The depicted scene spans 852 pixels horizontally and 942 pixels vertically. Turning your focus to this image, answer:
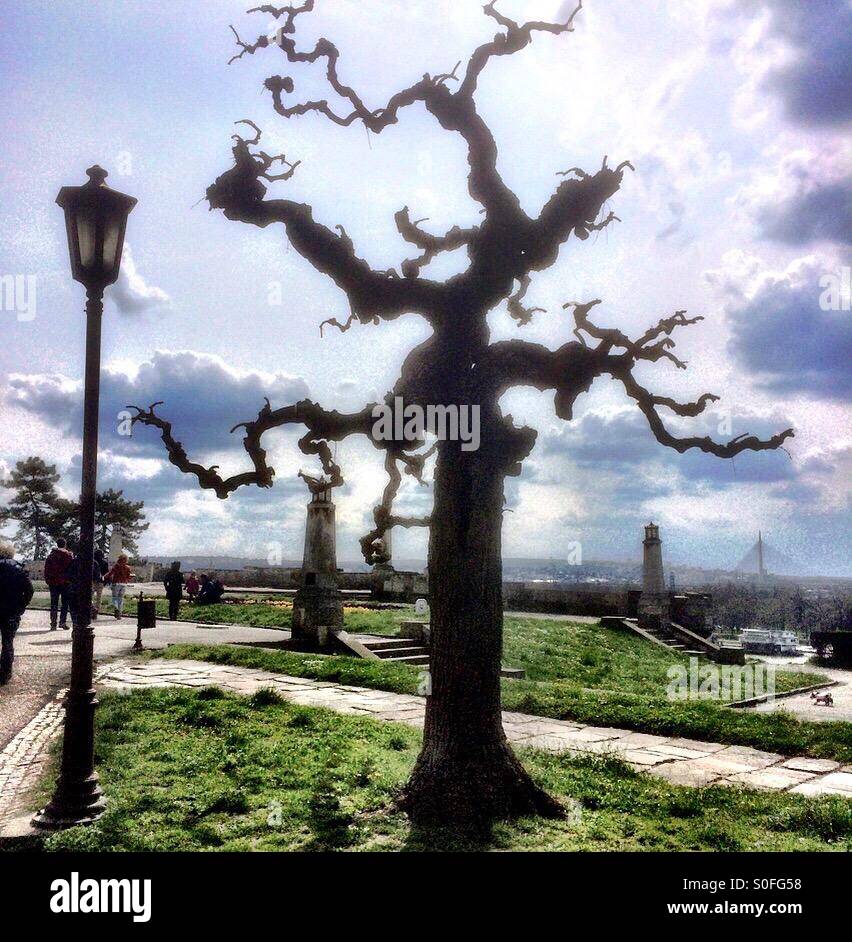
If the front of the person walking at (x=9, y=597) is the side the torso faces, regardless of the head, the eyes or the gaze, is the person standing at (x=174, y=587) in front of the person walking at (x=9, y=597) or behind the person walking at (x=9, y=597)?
in front

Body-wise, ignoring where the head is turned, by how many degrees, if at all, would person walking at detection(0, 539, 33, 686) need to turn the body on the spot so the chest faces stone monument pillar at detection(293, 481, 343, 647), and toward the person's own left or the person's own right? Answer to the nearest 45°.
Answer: approximately 45° to the person's own right

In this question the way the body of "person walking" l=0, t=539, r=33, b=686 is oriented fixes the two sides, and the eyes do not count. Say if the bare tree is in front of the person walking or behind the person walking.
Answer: behind

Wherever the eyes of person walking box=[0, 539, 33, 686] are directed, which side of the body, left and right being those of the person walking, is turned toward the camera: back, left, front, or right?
back

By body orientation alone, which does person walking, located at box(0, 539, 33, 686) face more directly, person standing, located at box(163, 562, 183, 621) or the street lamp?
the person standing

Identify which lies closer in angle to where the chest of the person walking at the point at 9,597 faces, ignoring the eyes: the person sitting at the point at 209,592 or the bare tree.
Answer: the person sitting
